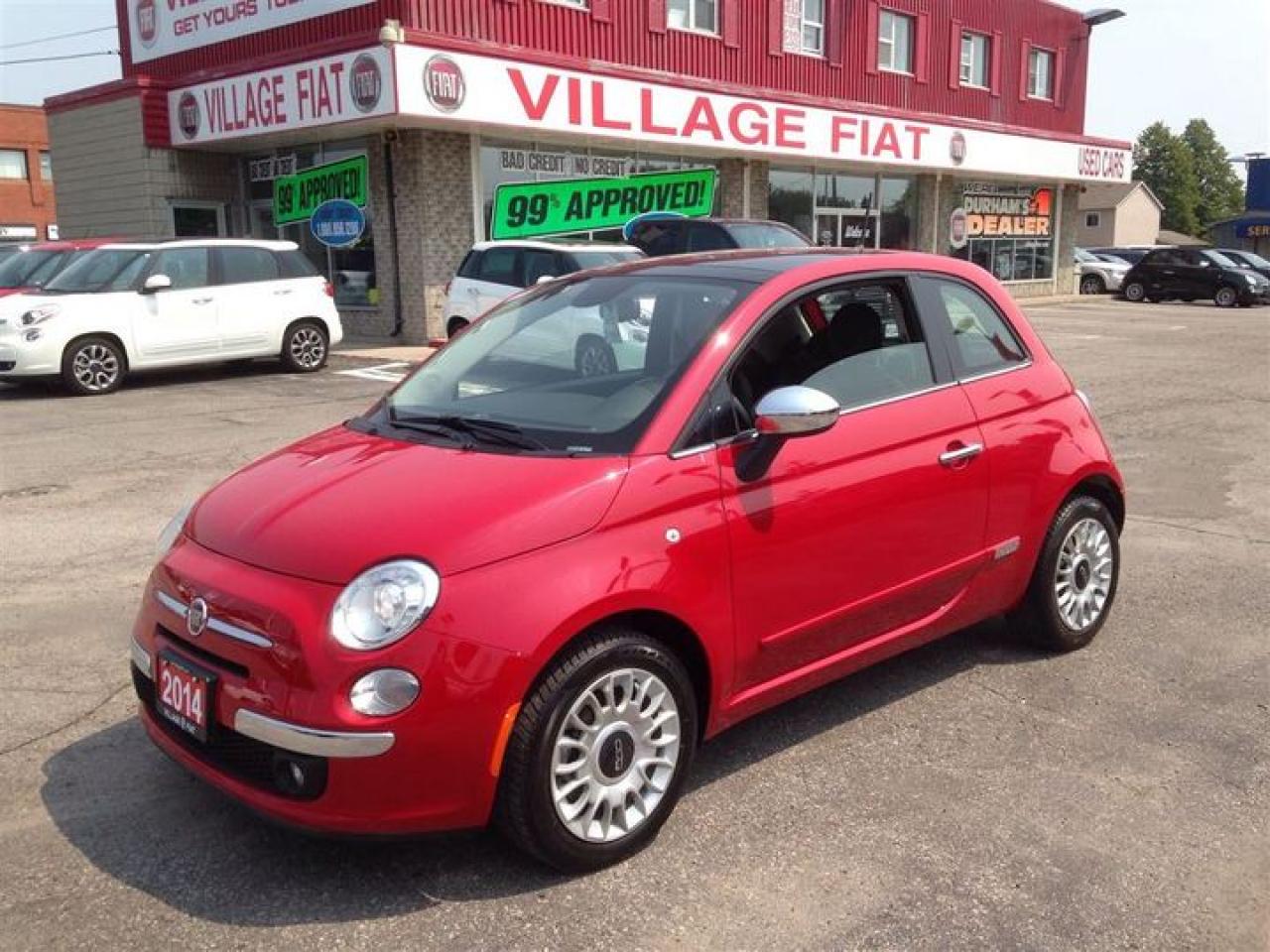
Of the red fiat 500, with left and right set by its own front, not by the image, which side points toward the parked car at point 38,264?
right

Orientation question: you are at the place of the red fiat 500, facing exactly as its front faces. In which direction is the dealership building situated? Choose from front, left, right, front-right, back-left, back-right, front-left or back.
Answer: back-right

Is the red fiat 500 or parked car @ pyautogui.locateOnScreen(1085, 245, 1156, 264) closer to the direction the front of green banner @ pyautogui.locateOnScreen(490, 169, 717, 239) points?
the red fiat 500

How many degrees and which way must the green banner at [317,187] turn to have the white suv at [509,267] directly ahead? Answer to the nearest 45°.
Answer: approximately 45° to its left

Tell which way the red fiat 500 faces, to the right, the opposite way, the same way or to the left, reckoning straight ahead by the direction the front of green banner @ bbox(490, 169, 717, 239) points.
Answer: to the right

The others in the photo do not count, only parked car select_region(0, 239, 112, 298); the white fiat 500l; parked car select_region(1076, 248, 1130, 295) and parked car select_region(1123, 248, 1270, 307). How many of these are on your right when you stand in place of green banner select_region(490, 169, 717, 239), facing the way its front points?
2

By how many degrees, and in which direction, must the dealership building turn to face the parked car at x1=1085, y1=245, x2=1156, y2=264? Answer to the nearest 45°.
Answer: approximately 90° to its left
